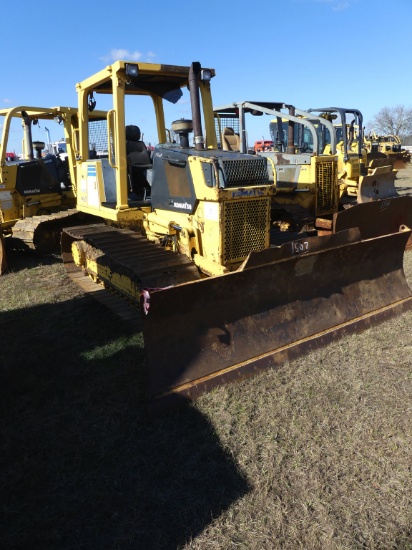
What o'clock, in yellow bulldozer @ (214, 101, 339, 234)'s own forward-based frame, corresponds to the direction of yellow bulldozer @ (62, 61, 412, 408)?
yellow bulldozer @ (62, 61, 412, 408) is roughly at 2 o'clock from yellow bulldozer @ (214, 101, 339, 234).

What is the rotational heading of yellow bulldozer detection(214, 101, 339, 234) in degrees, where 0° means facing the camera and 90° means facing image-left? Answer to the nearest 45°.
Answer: approximately 315°

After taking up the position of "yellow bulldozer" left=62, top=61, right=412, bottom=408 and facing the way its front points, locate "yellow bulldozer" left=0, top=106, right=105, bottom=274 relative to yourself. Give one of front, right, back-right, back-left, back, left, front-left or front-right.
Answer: back

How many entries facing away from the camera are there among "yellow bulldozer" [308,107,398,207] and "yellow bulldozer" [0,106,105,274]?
0

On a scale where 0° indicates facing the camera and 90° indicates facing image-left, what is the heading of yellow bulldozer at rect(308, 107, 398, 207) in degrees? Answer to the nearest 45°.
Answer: approximately 315°

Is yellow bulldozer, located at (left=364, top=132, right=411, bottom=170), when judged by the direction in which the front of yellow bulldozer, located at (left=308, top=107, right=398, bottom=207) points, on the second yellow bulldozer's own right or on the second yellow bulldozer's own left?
on the second yellow bulldozer's own left

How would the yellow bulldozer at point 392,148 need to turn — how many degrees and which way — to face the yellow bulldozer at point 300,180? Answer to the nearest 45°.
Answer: approximately 45° to its right

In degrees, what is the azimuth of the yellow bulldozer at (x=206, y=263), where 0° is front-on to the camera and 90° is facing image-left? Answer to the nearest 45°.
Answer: approximately 315°

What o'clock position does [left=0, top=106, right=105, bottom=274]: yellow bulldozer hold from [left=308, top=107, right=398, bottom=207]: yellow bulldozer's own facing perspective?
[left=0, top=106, right=105, bottom=274]: yellow bulldozer is roughly at 3 o'clock from [left=308, top=107, right=398, bottom=207]: yellow bulldozer.
